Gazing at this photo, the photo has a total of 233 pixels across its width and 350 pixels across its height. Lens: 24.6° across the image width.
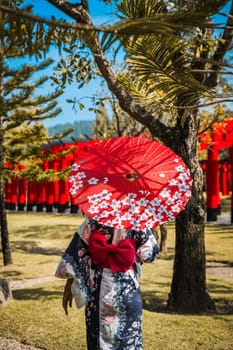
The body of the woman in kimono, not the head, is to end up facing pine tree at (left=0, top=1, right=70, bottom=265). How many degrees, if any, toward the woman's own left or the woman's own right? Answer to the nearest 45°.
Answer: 0° — they already face it

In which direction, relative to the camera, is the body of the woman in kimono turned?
away from the camera
